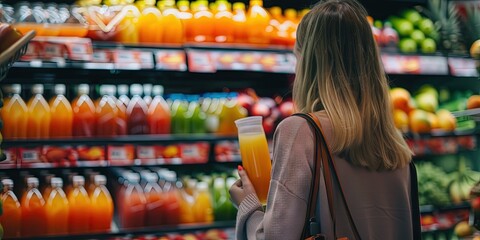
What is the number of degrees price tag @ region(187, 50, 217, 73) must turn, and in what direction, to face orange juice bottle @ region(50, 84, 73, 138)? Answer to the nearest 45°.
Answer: approximately 90° to its right

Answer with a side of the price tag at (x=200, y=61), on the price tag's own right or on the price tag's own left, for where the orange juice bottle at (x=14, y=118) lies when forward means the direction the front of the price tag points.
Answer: on the price tag's own right

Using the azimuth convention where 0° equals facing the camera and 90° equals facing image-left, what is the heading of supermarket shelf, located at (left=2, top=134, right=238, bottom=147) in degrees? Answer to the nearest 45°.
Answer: approximately 0°

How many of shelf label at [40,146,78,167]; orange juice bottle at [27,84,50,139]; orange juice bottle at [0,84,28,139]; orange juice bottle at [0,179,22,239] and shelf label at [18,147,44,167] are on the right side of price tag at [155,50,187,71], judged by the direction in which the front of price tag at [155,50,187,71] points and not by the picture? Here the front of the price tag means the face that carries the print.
5

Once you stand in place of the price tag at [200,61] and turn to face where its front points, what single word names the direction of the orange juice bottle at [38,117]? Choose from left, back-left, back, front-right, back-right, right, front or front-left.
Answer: right
